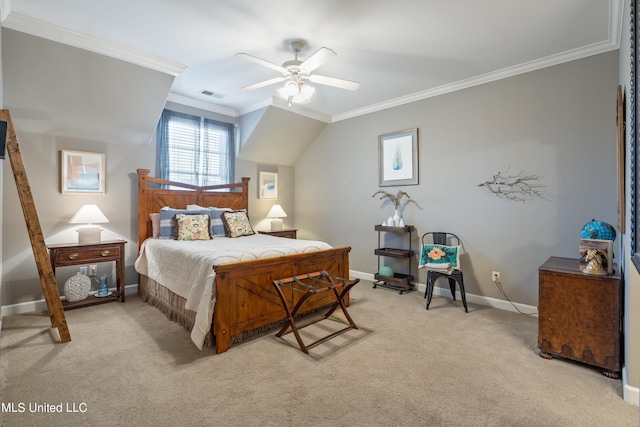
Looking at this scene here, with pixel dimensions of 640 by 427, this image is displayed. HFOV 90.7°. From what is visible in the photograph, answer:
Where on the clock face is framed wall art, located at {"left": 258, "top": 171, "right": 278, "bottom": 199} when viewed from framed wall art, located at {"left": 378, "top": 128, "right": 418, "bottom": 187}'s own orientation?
framed wall art, located at {"left": 258, "top": 171, "right": 278, "bottom": 199} is roughly at 2 o'clock from framed wall art, located at {"left": 378, "top": 128, "right": 418, "bottom": 187}.

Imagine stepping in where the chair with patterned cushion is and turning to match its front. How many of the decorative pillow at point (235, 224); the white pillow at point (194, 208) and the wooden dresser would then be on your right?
2

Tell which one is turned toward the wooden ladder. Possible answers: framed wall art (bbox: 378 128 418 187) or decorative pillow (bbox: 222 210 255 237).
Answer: the framed wall art

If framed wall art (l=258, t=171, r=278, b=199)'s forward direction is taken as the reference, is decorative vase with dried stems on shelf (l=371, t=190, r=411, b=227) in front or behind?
in front

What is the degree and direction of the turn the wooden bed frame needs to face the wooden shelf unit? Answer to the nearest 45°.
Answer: approximately 90° to its left

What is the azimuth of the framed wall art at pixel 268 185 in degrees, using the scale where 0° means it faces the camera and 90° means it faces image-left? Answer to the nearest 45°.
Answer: approximately 315°

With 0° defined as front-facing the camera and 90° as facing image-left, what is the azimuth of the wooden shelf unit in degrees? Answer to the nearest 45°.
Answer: approximately 45°

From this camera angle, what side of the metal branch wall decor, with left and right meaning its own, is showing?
front

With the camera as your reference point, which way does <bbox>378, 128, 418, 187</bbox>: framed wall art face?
facing the viewer and to the left of the viewer

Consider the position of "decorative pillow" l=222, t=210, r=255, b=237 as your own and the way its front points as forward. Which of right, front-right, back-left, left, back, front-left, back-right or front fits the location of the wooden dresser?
front

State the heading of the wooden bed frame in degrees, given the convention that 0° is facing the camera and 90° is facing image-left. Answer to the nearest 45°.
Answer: approximately 315°

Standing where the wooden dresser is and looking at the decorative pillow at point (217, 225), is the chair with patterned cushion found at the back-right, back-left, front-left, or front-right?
front-right

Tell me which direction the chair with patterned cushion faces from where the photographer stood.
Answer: facing the viewer

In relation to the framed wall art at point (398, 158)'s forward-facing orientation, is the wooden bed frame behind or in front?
in front

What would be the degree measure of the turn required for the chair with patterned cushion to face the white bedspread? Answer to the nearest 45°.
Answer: approximately 45° to its right
